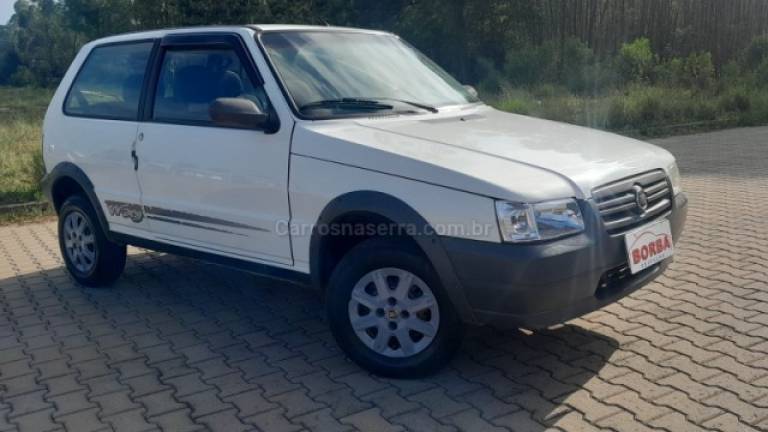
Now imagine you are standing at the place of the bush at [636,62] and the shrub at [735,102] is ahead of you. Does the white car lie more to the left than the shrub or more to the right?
right

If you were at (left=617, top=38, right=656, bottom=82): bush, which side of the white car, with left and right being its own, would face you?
left

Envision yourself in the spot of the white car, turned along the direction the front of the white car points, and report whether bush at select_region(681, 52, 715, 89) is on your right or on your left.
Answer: on your left

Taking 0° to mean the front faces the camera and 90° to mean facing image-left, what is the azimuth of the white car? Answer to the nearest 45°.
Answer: approximately 315°

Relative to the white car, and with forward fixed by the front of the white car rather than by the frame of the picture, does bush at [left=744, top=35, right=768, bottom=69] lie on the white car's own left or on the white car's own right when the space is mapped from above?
on the white car's own left
